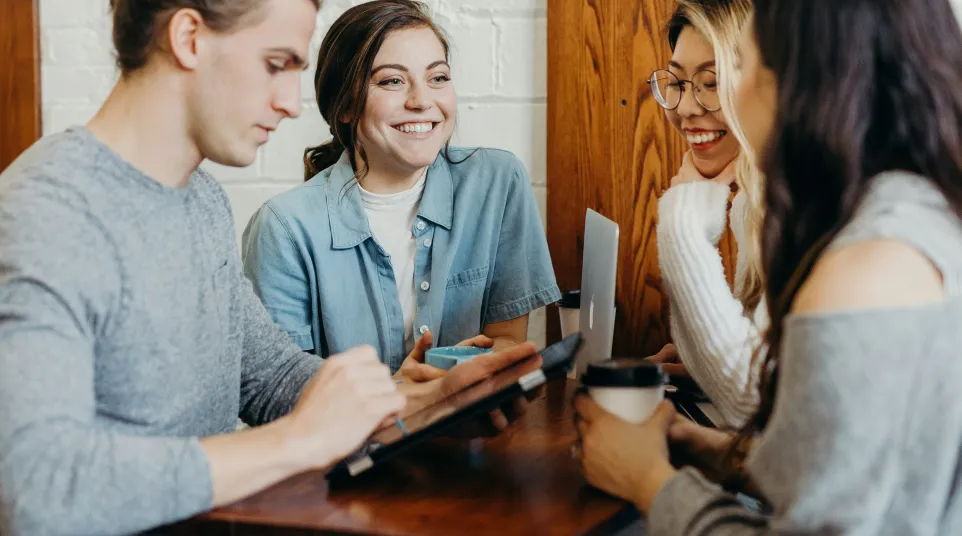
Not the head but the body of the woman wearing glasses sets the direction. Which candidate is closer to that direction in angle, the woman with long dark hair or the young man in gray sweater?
the young man in gray sweater

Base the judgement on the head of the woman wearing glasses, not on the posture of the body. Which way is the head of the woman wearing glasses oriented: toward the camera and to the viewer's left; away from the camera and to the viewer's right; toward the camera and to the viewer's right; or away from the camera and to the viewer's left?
toward the camera and to the viewer's left

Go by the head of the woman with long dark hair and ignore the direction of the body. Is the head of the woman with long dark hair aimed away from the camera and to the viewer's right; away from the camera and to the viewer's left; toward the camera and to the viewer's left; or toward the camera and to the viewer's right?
away from the camera and to the viewer's left

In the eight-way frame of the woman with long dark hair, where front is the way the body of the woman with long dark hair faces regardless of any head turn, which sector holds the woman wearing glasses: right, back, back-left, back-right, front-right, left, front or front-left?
front-right

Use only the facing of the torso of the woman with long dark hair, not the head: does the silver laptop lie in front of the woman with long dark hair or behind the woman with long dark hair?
in front

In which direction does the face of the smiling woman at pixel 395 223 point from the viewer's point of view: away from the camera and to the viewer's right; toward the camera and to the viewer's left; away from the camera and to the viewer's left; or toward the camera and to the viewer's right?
toward the camera and to the viewer's right

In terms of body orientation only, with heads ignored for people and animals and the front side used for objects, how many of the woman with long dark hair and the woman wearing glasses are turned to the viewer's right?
0

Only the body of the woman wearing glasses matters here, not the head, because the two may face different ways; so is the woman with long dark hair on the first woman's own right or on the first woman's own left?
on the first woman's own left

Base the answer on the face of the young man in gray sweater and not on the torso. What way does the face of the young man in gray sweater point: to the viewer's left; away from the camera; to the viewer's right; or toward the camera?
to the viewer's right

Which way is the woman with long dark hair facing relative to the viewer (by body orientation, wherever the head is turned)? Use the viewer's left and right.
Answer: facing away from the viewer and to the left of the viewer

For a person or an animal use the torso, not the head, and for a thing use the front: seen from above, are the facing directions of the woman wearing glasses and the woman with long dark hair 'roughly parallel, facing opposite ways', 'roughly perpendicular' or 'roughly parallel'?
roughly perpendicular
